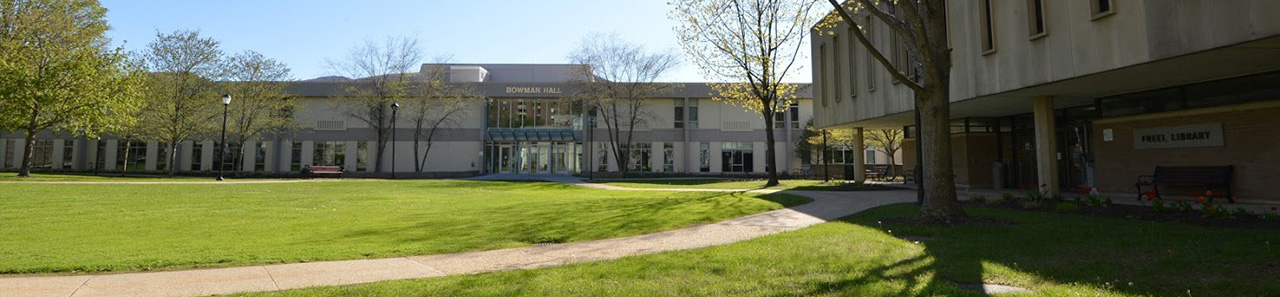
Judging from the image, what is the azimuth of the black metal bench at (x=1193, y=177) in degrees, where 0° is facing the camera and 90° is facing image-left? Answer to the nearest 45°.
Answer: approximately 45°

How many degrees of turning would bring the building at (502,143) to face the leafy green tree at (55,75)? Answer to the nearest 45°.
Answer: approximately 90° to its right
